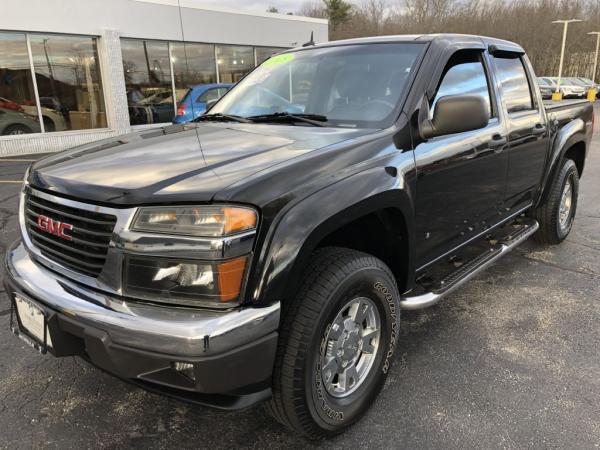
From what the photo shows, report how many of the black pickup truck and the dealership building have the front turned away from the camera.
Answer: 0

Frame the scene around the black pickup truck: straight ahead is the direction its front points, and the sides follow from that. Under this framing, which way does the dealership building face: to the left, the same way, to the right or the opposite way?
to the left

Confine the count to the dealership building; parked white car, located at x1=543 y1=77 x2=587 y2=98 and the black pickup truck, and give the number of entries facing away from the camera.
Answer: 0

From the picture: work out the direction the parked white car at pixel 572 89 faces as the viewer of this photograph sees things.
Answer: facing the viewer and to the right of the viewer

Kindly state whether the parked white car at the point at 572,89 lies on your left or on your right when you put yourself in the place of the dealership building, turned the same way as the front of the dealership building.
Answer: on your left

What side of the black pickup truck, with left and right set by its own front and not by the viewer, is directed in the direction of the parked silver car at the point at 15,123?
right

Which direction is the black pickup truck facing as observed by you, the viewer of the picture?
facing the viewer and to the left of the viewer

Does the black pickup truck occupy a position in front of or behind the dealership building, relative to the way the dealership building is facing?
in front

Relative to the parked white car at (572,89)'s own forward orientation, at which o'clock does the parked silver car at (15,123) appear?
the parked silver car at (15,123) is roughly at 2 o'clock from the parked white car at (572,89).

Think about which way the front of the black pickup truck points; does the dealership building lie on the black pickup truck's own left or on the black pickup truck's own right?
on the black pickup truck's own right

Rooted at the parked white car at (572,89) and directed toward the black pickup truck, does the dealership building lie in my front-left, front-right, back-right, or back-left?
front-right

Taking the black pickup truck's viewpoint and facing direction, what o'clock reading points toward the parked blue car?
The parked blue car is roughly at 4 o'clock from the black pickup truck.

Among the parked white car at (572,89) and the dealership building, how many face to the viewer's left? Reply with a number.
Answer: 0
